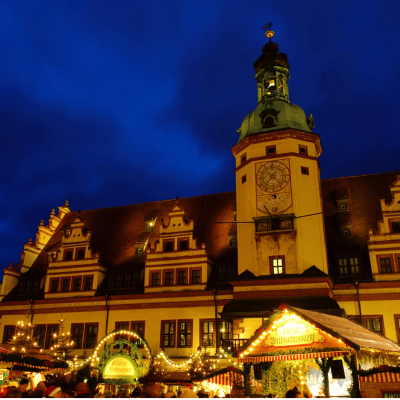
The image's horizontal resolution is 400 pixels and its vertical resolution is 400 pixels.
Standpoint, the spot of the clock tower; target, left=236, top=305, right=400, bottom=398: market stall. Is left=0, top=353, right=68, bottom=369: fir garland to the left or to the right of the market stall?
right

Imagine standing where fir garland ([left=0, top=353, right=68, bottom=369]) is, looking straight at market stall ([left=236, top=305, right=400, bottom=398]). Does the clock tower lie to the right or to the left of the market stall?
left

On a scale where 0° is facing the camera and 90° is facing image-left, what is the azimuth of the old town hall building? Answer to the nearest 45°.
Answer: approximately 0°

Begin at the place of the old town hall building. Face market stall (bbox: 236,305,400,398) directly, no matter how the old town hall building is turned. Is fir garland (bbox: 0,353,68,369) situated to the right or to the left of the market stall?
right

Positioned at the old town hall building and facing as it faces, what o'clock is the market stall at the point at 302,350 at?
The market stall is roughly at 12 o'clock from the old town hall building.
